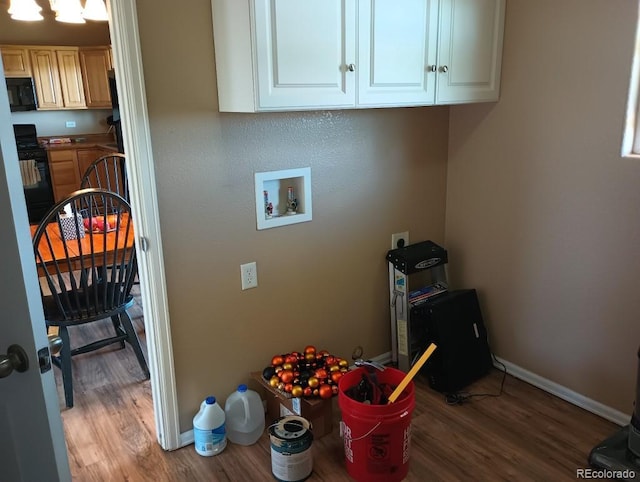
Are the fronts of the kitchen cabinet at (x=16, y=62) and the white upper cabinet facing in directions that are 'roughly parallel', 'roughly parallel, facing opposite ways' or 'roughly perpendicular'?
roughly parallel

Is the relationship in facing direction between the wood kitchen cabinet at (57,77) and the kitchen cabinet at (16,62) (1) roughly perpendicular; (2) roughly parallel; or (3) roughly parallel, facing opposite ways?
roughly parallel

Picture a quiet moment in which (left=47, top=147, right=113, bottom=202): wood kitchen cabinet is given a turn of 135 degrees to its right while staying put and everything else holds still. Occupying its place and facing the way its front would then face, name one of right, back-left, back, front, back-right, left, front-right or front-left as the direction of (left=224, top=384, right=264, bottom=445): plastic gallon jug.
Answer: back-left

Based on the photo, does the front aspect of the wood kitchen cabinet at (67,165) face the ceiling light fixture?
yes

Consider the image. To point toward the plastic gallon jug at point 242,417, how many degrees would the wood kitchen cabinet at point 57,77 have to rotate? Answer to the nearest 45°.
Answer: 0° — it already faces it

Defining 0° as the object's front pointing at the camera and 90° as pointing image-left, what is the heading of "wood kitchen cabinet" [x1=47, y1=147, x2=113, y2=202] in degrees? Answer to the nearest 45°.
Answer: approximately 0°

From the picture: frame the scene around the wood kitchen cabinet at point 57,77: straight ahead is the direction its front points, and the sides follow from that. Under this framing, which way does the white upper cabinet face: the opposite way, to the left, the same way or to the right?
the same way

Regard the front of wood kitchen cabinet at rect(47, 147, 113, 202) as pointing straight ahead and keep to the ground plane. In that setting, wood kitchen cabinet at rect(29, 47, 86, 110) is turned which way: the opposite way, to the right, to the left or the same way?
the same way

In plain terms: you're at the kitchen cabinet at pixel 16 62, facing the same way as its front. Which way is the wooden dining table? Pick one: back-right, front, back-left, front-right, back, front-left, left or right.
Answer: front

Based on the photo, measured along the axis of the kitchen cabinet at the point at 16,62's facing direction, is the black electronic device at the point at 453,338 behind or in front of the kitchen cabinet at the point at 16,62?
in front

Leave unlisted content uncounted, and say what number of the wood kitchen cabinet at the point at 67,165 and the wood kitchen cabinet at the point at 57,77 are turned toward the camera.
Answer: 2

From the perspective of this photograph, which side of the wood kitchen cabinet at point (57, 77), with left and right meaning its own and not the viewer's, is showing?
front

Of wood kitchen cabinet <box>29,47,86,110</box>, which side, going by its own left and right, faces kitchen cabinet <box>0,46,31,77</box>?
right

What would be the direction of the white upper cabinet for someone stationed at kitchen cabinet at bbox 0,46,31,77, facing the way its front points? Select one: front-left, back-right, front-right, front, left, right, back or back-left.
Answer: front

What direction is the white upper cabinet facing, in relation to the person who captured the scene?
facing the viewer and to the right of the viewer
